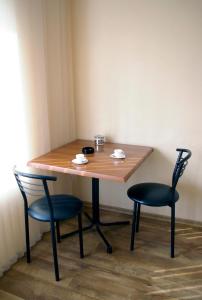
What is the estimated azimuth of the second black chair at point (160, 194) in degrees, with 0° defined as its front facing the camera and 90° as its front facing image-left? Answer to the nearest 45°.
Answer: approximately 90°

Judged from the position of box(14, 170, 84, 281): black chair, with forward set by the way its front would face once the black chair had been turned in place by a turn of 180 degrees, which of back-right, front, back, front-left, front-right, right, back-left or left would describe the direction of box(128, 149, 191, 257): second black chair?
back-left

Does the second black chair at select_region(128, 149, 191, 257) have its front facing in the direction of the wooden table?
yes

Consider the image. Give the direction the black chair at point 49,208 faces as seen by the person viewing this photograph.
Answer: facing away from the viewer and to the right of the viewer
